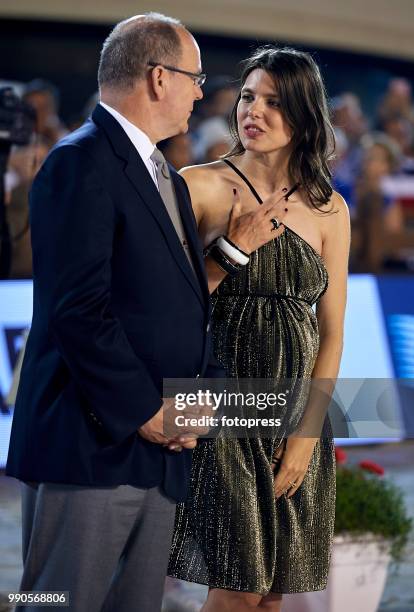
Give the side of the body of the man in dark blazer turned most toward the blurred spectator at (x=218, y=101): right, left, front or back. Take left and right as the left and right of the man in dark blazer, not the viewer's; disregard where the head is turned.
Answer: left

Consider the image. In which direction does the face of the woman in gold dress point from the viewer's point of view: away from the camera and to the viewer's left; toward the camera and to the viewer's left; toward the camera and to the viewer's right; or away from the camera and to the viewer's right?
toward the camera and to the viewer's left

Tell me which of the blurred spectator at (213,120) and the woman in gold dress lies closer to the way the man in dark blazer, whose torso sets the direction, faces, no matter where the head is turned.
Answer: the woman in gold dress

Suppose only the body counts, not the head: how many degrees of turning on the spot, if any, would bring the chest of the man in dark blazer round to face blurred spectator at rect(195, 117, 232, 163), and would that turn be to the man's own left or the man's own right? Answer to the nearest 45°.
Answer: approximately 90° to the man's own left

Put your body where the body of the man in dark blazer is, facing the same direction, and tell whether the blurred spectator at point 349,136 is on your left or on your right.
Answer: on your left

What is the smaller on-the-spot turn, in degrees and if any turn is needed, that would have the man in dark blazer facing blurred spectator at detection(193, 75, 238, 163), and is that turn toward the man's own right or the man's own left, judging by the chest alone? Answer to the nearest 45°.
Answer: approximately 90° to the man's own left

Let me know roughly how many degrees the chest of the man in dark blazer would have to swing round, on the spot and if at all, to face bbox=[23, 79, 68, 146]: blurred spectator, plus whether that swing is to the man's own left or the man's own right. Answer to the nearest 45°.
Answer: approximately 90° to the man's own left

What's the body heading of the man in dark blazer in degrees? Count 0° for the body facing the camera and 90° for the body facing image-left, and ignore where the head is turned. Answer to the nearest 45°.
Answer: approximately 270°

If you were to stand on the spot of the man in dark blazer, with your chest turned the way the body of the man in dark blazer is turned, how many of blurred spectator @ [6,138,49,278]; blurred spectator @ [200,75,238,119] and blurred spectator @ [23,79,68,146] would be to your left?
3

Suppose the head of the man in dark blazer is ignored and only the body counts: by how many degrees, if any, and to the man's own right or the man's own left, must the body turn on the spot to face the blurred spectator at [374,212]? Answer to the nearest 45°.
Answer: approximately 90° to the man's own left

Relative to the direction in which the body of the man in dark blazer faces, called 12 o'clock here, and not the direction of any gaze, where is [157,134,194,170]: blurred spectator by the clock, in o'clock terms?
The blurred spectator is roughly at 9 o'clock from the man in dark blazer.
